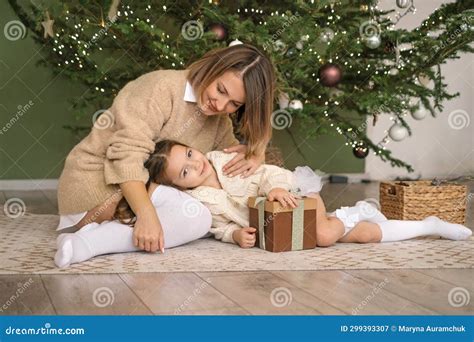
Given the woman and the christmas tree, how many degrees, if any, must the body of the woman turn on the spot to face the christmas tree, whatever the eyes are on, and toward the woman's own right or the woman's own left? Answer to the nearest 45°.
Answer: approximately 90° to the woman's own left

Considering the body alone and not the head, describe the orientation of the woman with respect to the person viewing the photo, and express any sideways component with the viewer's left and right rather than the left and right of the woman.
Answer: facing the viewer and to the right of the viewer

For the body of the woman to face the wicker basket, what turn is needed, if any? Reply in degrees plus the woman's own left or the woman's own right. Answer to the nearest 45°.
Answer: approximately 45° to the woman's own left
